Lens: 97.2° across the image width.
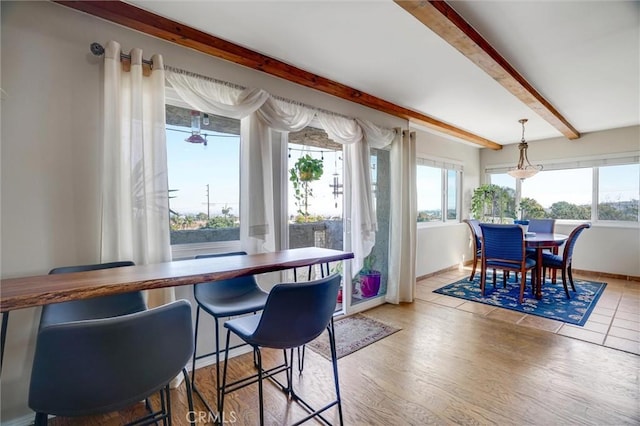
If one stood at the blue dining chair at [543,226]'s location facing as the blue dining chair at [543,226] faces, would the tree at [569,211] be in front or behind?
behind

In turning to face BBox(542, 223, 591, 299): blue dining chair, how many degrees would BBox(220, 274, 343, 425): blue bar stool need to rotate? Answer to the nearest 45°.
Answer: approximately 90° to its right

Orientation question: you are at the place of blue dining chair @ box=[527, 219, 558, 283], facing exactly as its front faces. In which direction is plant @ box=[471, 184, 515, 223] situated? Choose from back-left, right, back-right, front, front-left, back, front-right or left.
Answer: back-right

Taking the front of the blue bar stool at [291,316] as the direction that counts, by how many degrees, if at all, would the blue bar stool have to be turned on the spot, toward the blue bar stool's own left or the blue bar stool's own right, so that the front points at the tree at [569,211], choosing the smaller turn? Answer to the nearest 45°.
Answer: approximately 90° to the blue bar stool's own right

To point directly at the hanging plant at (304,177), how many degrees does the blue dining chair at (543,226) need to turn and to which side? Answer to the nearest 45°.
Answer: approximately 45° to its right

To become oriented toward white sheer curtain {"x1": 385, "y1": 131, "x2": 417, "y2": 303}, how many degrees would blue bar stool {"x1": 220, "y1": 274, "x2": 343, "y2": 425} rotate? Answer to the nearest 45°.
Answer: approximately 90° to its right

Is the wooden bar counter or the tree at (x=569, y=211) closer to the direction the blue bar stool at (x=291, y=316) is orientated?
the wooden bar counter

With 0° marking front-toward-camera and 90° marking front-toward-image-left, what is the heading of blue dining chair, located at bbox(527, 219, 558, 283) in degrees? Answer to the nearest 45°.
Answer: approximately 0°

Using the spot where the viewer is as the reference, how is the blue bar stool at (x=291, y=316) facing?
facing away from the viewer and to the left of the viewer

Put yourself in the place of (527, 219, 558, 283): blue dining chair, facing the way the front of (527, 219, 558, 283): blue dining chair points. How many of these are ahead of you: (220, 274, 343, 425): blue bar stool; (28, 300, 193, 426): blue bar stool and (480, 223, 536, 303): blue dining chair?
3

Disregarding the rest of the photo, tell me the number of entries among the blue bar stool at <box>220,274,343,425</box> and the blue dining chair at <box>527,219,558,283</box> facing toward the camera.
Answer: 1
